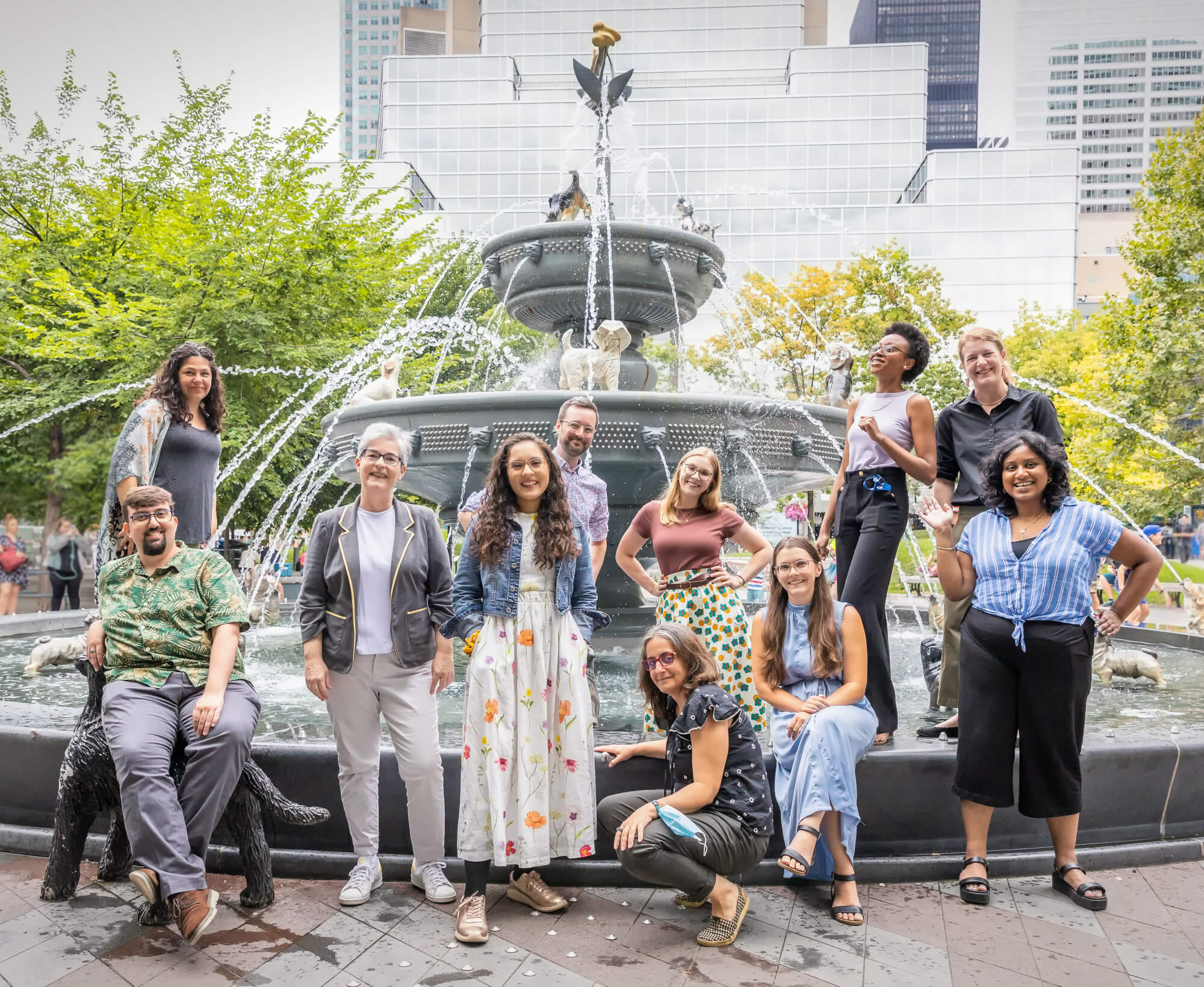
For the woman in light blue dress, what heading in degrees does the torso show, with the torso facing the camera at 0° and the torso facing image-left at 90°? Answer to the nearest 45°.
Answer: approximately 0°

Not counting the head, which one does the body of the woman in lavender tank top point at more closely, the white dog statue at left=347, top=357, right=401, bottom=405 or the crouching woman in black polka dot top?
the crouching woman in black polka dot top

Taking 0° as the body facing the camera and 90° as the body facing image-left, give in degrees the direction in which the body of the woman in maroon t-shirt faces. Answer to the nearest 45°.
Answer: approximately 0°

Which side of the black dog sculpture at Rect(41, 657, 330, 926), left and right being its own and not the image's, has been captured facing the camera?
left

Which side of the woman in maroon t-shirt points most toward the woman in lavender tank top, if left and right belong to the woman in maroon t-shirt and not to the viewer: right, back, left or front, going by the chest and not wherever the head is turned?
left

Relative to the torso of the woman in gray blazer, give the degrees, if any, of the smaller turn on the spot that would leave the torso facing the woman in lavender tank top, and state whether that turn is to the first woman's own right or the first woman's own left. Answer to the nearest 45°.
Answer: approximately 90° to the first woman's own left

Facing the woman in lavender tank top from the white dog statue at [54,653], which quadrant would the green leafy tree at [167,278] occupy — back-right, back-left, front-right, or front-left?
back-left

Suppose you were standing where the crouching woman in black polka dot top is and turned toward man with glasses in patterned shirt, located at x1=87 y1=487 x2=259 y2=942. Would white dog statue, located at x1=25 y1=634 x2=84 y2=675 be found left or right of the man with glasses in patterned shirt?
right
